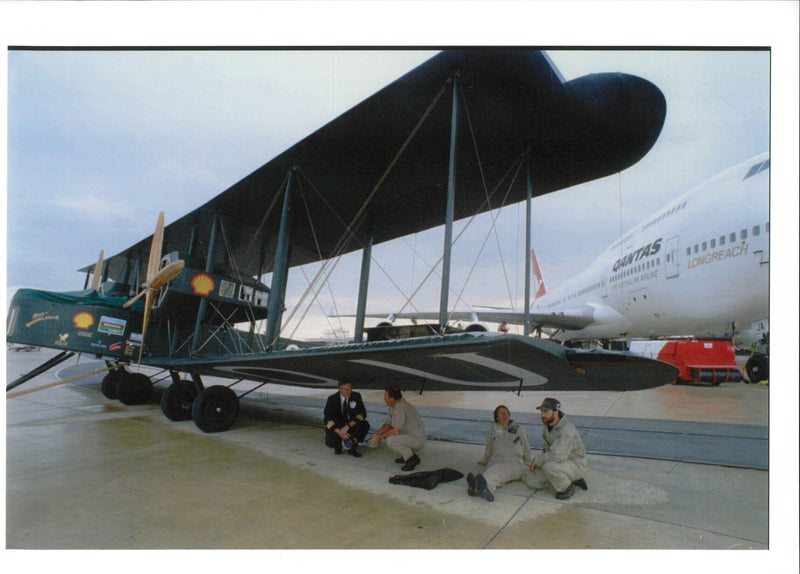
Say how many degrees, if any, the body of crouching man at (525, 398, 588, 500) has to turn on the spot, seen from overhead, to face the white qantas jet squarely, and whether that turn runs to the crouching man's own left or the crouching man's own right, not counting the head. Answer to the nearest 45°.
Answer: approximately 135° to the crouching man's own right

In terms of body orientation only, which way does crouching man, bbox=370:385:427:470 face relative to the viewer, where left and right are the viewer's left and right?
facing to the left of the viewer

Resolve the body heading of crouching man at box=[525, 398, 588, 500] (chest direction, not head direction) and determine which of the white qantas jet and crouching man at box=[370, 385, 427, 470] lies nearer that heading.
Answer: the crouching man

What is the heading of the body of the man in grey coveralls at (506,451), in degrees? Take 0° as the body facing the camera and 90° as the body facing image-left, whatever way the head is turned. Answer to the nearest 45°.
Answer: approximately 45°

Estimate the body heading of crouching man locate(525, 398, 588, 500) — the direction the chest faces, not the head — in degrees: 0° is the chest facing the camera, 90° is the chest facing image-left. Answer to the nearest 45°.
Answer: approximately 45°
